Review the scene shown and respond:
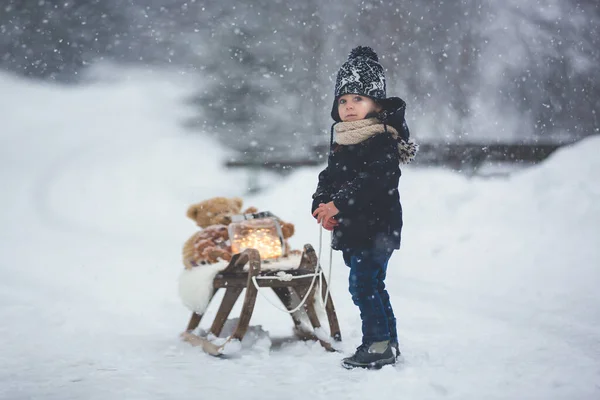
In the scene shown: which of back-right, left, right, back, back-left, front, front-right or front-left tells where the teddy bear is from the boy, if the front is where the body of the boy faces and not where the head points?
front-right

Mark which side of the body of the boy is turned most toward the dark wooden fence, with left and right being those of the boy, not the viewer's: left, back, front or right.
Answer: right

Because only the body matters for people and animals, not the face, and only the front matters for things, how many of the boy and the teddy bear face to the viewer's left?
1

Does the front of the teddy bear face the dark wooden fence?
no

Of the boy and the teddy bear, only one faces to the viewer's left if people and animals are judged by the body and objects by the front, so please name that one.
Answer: the boy

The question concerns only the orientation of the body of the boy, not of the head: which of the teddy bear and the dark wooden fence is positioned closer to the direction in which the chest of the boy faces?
the teddy bear

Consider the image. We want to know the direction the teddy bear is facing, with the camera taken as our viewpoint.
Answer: facing the viewer and to the right of the viewer

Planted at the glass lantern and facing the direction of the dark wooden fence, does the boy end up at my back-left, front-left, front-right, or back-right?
back-right

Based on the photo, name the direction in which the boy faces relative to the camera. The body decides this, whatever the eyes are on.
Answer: to the viewer's left
